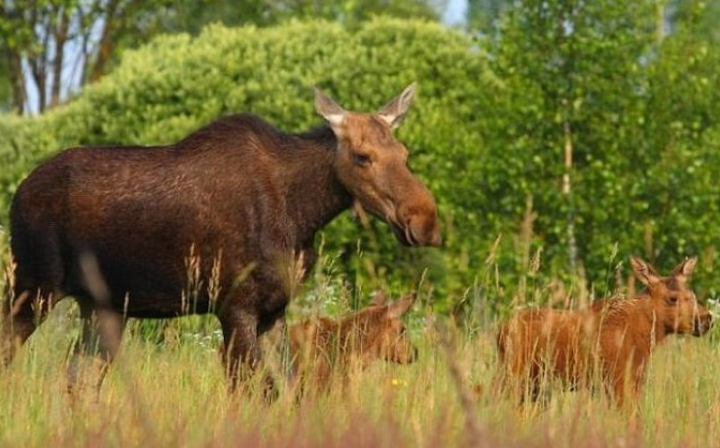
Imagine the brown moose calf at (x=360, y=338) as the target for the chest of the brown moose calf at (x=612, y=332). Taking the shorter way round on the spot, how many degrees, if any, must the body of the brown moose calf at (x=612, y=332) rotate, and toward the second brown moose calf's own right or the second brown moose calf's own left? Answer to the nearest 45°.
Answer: approximately 180°

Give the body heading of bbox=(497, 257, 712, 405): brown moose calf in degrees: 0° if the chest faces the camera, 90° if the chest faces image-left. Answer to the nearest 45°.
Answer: approximately 270°

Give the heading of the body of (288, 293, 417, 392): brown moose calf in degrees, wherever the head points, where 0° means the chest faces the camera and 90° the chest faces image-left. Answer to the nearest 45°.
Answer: approximately 270°

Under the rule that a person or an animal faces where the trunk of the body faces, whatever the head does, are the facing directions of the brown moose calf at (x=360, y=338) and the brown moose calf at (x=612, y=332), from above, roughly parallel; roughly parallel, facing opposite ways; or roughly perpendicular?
roughly parallel

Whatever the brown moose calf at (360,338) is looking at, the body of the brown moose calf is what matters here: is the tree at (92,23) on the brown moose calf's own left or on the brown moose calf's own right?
on the brown moose calf's own left

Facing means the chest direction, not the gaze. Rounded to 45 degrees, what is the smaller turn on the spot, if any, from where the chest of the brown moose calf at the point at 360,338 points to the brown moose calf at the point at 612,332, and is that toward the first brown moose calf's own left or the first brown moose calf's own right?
0° — it already faces it

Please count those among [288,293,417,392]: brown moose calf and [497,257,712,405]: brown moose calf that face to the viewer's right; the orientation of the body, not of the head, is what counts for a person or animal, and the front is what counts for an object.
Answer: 2

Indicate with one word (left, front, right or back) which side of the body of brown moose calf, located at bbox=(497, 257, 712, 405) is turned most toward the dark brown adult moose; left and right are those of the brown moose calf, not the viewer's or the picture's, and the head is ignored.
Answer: back
